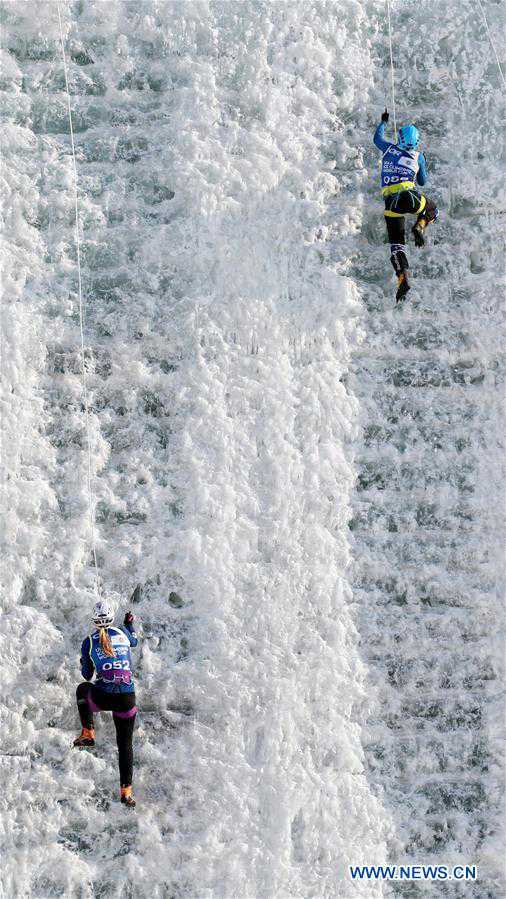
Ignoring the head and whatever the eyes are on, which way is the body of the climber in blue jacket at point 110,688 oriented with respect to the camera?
away from the camera

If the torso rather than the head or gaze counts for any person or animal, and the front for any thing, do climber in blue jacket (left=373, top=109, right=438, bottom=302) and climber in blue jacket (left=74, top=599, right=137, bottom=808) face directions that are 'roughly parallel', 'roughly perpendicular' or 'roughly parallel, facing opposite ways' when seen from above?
roughly parallel

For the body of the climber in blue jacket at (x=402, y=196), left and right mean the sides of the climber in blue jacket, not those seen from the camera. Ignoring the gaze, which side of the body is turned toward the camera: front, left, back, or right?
back

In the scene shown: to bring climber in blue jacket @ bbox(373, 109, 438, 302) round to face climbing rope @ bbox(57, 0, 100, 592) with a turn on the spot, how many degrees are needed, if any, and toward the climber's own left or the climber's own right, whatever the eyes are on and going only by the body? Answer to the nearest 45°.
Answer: approximately 90° to the climber's own left

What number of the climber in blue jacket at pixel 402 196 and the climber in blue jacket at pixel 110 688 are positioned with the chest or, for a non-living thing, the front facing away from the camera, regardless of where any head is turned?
2

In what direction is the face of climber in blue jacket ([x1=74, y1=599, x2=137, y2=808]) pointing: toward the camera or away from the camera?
away from the camera
